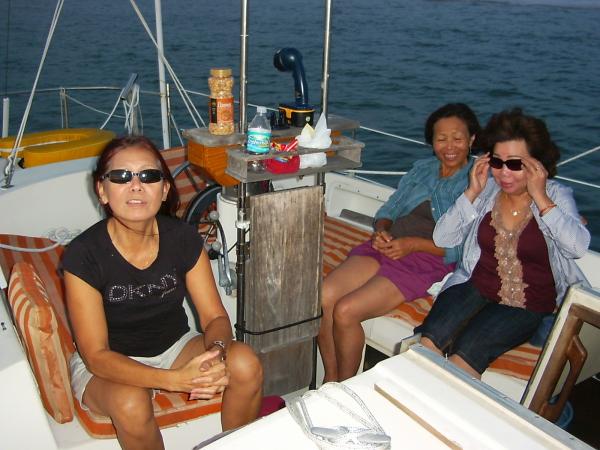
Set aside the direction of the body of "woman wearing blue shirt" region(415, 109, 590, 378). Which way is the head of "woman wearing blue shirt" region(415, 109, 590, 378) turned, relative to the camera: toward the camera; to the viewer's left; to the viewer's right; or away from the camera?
toward the camera

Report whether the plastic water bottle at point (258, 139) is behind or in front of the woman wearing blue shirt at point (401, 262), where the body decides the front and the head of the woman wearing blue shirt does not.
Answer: in front

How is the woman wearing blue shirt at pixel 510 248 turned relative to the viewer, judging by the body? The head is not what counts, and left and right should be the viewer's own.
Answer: facing the viewer and to the left of the viewer

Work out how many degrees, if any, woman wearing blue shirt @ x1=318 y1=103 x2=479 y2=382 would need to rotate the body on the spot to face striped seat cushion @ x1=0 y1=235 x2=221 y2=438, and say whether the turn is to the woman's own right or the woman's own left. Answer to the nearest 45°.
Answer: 0° — they already face it

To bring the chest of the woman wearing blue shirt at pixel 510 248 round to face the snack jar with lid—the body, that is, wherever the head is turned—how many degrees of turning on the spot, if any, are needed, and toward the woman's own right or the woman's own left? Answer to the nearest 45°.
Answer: approximately 45° to the woman's own right

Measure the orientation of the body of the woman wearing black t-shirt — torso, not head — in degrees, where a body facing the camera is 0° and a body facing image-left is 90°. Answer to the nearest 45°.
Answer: approximately 315°

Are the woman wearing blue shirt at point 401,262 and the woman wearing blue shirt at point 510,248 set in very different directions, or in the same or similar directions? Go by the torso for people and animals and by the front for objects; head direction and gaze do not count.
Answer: same or similar directions

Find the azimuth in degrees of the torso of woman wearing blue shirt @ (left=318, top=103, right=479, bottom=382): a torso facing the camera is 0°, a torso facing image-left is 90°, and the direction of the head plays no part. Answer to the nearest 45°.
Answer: approximately 45°

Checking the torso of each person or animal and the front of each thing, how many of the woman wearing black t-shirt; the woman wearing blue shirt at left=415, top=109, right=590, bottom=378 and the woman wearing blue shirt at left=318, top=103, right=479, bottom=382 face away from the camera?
0

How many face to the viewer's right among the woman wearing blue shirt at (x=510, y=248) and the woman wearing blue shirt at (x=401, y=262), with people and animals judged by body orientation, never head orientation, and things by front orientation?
0

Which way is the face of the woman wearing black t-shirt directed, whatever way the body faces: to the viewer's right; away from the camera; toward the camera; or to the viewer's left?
toward the camera
